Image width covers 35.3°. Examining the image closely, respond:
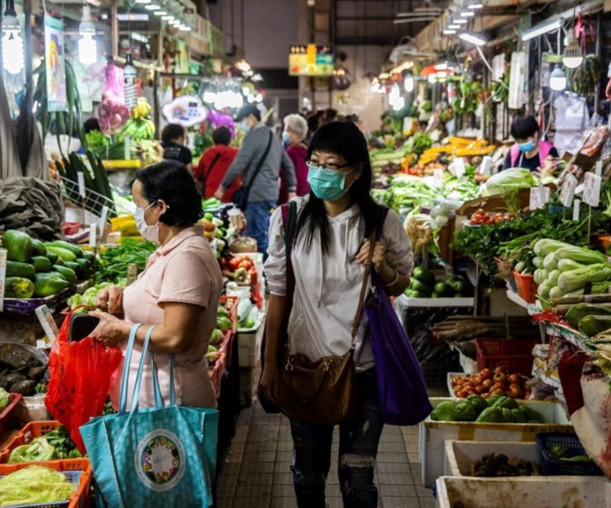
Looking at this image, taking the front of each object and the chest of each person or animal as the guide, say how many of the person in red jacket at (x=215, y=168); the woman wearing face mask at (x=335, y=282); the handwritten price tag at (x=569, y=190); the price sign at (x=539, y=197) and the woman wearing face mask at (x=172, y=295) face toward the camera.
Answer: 3

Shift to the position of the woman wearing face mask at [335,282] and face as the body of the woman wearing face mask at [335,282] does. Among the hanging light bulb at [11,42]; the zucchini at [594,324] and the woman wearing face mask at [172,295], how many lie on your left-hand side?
1

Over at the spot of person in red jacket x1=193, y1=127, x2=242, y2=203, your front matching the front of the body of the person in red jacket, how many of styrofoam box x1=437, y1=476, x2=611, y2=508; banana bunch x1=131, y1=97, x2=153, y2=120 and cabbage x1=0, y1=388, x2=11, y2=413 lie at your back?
2

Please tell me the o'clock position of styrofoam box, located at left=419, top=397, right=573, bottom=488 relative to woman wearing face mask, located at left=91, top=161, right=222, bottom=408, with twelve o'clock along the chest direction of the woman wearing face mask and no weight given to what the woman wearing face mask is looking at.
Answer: The styrofoam box is roughly at 5 o'clock from the woman wearing face mask.

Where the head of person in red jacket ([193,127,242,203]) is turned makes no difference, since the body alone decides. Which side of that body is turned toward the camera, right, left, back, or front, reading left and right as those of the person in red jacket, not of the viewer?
back

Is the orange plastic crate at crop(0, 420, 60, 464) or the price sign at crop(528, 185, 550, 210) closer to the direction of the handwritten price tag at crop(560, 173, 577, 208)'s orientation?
the orange plastic crate

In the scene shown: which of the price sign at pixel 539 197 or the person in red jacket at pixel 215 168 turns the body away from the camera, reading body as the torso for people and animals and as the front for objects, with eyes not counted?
the person in red jacket

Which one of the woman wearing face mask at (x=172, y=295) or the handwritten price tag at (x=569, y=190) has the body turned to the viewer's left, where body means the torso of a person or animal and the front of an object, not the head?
the woman wearing face mask

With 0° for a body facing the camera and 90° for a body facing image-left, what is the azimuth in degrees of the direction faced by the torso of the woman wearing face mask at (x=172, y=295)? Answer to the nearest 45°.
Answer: approximately 90°

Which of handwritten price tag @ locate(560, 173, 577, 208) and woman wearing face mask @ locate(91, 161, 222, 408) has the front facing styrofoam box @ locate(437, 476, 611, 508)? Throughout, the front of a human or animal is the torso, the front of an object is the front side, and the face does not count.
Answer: the handwritten price tag

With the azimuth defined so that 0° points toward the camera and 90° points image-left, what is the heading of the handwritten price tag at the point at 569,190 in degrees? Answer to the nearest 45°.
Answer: approximately 0°

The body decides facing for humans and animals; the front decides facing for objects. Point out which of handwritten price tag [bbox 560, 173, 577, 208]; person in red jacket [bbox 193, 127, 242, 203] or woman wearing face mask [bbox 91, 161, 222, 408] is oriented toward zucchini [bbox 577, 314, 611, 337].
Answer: the handwritten price tag

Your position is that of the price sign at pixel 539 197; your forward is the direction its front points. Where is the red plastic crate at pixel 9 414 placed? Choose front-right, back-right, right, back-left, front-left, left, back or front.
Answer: front-right

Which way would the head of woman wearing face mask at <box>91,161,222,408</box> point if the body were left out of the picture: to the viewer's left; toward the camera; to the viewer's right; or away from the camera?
to the viewer's left

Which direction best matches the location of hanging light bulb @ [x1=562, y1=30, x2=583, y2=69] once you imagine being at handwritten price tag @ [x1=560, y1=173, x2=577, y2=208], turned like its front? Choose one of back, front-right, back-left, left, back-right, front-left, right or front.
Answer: back

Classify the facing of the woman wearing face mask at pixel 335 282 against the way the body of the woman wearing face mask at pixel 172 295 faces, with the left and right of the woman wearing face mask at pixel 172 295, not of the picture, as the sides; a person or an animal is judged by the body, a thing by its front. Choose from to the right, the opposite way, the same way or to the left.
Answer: to the left
